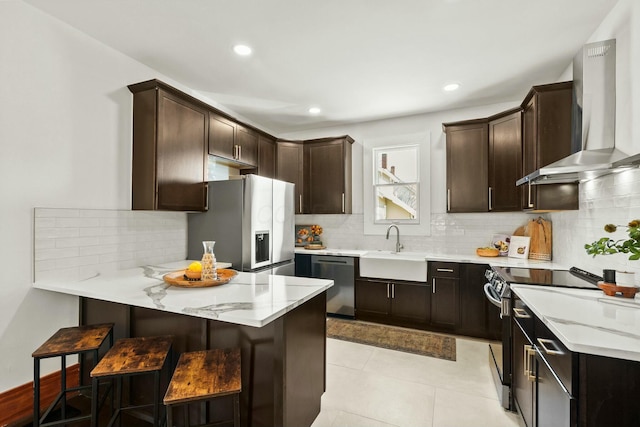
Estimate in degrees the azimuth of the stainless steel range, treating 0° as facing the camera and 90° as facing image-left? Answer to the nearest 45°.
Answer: approximately 90°

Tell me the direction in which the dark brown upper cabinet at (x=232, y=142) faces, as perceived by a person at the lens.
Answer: facing the viewer and to the right of the viewer

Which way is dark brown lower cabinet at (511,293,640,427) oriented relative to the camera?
to the viewer's left

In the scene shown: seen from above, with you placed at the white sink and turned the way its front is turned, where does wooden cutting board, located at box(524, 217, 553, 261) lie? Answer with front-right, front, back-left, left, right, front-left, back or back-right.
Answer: left

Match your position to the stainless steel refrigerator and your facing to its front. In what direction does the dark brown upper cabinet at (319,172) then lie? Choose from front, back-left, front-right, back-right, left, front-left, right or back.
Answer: left

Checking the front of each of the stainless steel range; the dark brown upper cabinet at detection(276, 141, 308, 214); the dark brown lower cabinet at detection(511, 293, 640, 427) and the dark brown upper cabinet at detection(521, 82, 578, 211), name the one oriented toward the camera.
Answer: the dark brown upper cabinet at detection(276, 141, 308, 214)

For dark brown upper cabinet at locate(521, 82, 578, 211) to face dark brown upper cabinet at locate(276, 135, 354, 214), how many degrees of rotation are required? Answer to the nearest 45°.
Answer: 0° — it already faces it

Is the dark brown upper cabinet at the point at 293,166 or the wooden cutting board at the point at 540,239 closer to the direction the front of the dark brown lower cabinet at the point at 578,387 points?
the dark brown upper cabinet

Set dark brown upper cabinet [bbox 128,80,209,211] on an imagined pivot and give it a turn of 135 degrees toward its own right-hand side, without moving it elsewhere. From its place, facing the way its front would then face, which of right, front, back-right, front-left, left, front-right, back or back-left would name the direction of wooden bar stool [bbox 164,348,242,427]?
left

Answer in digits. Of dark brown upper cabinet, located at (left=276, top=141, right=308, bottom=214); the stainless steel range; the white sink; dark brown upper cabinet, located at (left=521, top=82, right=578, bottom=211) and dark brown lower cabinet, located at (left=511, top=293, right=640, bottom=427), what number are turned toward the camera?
2

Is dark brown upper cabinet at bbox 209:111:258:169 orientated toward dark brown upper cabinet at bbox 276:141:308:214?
no

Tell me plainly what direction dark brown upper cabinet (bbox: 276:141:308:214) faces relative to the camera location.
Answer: facing the viewer

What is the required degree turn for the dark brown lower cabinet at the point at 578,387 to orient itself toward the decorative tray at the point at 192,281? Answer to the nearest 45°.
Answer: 0° — it already faces it

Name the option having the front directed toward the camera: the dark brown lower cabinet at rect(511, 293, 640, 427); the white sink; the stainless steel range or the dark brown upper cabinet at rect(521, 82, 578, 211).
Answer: the white sink

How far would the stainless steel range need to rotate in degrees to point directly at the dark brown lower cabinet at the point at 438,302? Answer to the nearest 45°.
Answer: approximately 45° to its right

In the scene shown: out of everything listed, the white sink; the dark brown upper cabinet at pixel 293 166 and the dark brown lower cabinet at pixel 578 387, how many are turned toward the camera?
2

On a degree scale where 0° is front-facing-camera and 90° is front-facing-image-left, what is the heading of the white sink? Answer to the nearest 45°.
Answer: approximately 0°

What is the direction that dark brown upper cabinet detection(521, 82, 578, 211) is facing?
to the viewer's left

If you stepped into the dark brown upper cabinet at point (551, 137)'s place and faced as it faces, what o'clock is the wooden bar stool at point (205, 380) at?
The wooden bar stool is roughly at 10 o'clock from the dark brown upper cabinet.
